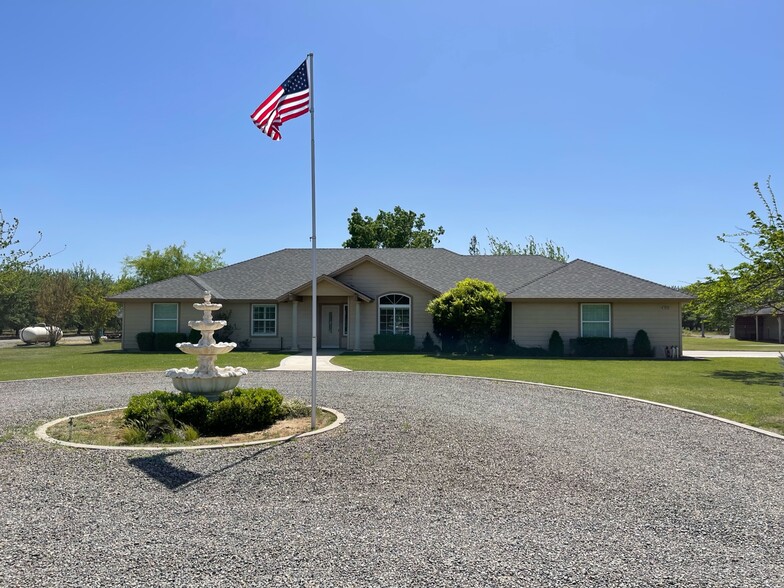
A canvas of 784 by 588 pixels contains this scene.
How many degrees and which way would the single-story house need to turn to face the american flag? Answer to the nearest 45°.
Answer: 0° — it already faces it

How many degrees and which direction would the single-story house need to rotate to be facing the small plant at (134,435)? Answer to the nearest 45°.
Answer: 0° — it already faces it

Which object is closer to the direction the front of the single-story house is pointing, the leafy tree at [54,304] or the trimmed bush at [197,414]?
the trimmed bush

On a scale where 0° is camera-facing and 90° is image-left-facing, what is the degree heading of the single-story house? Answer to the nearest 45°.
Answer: approximately 0°

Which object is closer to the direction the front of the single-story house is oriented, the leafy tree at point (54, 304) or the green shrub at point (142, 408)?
the green shrub

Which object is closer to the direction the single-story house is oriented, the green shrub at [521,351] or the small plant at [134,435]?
the small plant

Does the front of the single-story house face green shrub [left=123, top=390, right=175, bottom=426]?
yes

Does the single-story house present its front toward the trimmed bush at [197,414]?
yes

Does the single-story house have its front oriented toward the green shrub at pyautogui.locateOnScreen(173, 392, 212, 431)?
yes

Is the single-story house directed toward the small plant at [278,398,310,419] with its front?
yes
